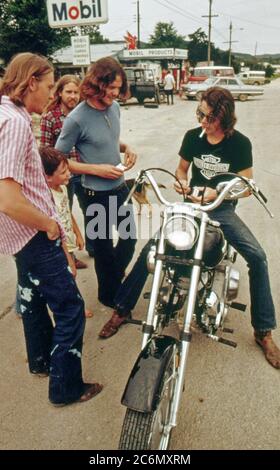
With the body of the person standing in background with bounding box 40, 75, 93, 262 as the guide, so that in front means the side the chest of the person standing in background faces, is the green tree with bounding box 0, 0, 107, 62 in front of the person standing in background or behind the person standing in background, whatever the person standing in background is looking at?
behind

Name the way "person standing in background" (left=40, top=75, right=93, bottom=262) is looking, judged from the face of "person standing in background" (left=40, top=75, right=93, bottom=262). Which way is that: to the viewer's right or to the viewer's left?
to the viewer's right

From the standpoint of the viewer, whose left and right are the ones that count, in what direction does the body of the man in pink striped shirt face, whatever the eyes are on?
facing to the right of the viewer

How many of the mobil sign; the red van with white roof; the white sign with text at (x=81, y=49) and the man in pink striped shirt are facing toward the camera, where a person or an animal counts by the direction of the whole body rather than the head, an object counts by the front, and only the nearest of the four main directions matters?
2

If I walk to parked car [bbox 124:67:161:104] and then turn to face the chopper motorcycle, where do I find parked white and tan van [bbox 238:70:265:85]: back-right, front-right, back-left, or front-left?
back-left

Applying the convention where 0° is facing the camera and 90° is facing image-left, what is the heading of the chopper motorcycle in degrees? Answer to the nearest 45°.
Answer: approximately 45°

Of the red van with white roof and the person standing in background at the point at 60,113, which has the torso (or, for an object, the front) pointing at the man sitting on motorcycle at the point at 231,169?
the person standing in background

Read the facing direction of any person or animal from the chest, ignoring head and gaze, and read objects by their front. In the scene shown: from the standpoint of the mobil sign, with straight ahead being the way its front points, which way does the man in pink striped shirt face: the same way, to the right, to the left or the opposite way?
to the left

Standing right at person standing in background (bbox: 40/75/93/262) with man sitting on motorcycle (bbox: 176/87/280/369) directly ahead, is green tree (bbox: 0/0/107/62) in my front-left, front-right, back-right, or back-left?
back-left
